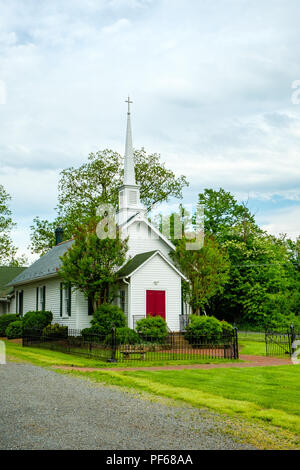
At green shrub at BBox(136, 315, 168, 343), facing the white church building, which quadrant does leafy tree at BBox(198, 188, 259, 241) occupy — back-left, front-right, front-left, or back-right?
front-right

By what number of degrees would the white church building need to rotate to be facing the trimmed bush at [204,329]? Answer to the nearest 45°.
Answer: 0° — it already faces it

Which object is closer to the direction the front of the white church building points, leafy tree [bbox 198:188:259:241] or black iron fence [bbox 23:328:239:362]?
the black iron fence

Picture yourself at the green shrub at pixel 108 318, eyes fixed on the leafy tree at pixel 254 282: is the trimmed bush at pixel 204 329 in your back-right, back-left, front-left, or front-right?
front-right

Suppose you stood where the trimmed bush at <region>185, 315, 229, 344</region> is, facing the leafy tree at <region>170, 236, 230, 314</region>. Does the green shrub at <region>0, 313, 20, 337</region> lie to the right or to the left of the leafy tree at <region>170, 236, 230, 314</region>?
left

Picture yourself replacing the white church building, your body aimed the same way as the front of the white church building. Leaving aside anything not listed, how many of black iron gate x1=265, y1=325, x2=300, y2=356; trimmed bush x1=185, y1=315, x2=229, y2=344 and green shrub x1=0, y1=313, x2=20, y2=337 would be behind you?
1

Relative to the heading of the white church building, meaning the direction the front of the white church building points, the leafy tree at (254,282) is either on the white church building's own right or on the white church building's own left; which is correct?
on the white church building's own left

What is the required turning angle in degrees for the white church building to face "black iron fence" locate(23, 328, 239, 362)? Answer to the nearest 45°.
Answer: approximately 45° to its right

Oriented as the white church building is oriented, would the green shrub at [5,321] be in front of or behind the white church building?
behind

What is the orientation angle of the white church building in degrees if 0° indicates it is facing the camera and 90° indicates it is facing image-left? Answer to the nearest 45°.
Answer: approximately 315°

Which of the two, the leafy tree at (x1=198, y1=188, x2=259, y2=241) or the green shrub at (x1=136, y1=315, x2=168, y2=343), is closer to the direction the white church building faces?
the green shrub
